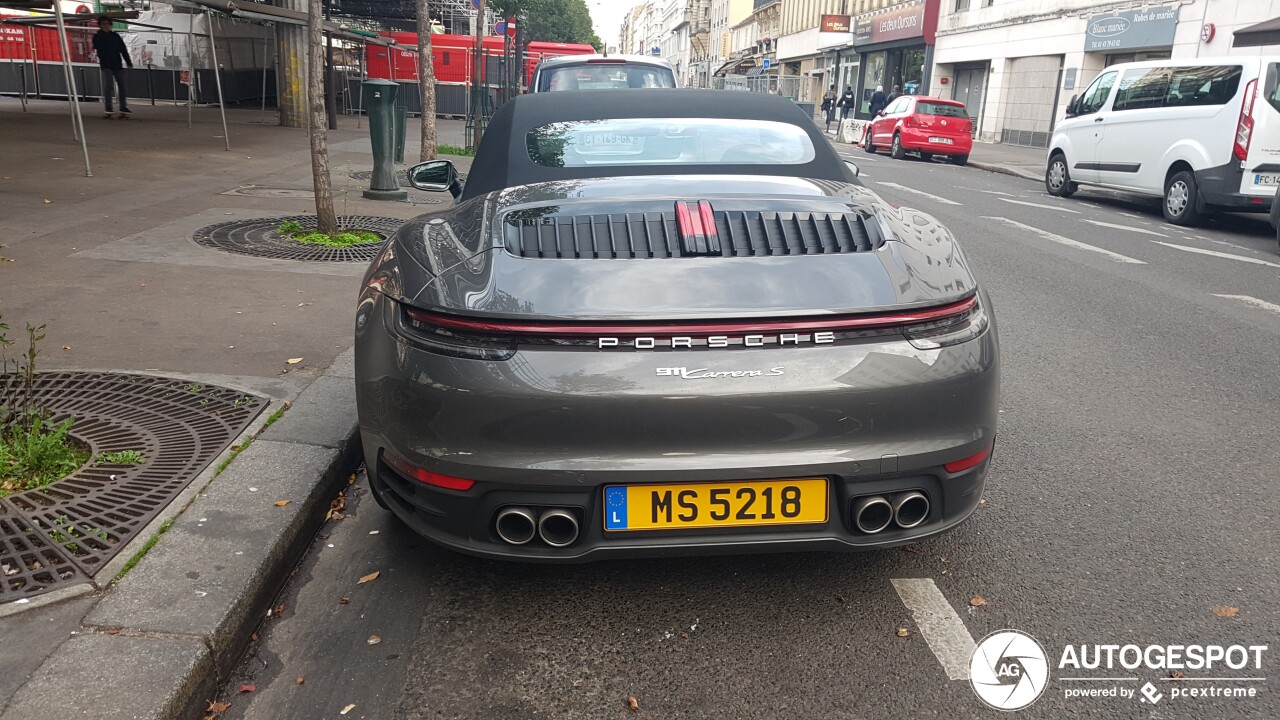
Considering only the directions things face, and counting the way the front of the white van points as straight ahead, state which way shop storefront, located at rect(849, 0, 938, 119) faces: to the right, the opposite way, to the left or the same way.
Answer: to the left

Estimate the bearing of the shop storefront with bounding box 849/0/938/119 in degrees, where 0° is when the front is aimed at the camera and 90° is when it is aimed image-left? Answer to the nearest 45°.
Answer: approximately 45°

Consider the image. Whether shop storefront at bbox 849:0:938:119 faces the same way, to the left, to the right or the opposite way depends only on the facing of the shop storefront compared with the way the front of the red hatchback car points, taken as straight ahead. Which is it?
to the left

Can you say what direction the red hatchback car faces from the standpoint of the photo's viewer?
facing away from the viewer and to the left of the viewer

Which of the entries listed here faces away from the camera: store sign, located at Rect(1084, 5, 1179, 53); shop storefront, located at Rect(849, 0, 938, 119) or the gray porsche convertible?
the gray porsche convertible

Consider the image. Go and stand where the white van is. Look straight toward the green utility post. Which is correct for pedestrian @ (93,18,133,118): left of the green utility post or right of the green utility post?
right

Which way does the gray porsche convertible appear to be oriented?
away from the camera

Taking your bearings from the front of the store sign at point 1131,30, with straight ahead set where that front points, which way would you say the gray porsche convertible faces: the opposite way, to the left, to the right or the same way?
to the right
